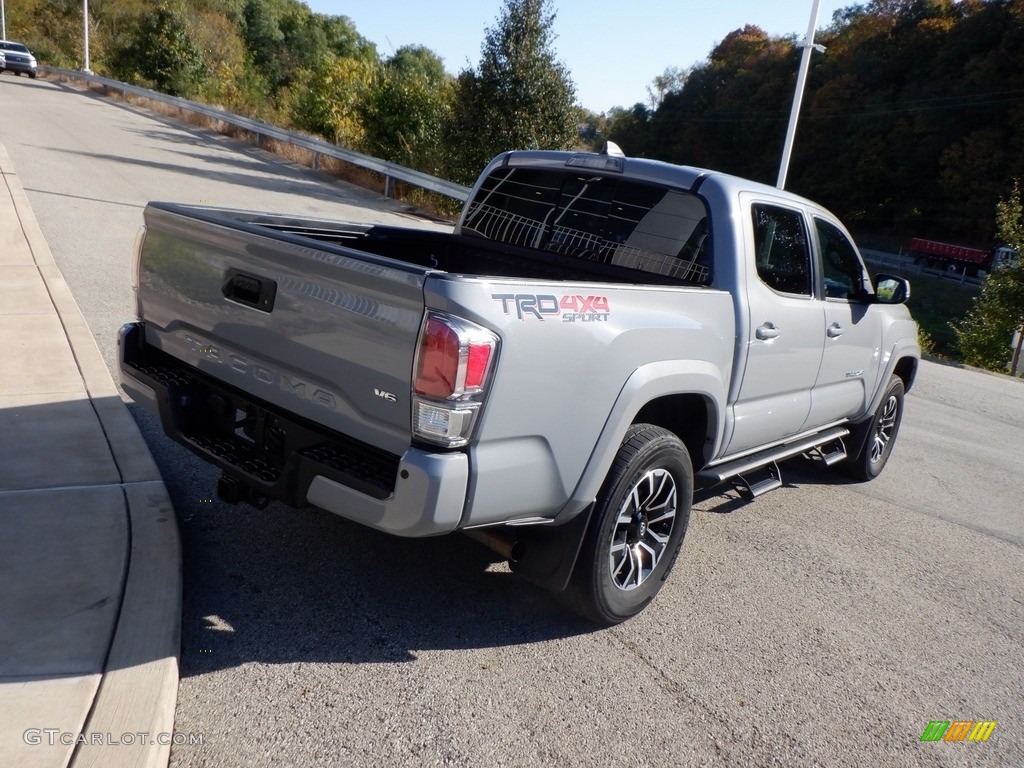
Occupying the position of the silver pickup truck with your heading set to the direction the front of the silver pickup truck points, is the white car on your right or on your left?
on your left

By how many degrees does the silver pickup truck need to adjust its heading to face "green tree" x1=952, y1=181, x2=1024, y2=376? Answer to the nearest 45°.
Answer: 0° — it already faces it

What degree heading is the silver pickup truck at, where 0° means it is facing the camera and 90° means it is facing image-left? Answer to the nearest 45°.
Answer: approximately 225°

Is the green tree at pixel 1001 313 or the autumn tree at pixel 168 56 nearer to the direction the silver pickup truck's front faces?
the green tree

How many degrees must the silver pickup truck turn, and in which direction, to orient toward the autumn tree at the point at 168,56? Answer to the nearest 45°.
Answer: approximately 90° to its left

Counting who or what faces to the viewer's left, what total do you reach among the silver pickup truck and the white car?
0

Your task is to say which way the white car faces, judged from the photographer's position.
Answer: facing the viewer and to the right of the viewer
